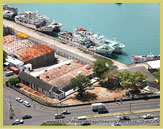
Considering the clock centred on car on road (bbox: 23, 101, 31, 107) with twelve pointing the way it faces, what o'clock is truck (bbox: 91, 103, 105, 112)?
The truck is roughly at 11 o'clock from the car on road.

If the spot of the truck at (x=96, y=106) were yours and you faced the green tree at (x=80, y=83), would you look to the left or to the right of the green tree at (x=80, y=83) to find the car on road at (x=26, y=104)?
left

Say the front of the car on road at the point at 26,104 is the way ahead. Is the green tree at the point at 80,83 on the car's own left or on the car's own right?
on the car's own left

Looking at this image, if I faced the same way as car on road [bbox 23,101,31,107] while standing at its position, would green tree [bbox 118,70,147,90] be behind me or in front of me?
in front

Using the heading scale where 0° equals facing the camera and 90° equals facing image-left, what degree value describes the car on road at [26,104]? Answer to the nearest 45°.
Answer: approximately 315°
